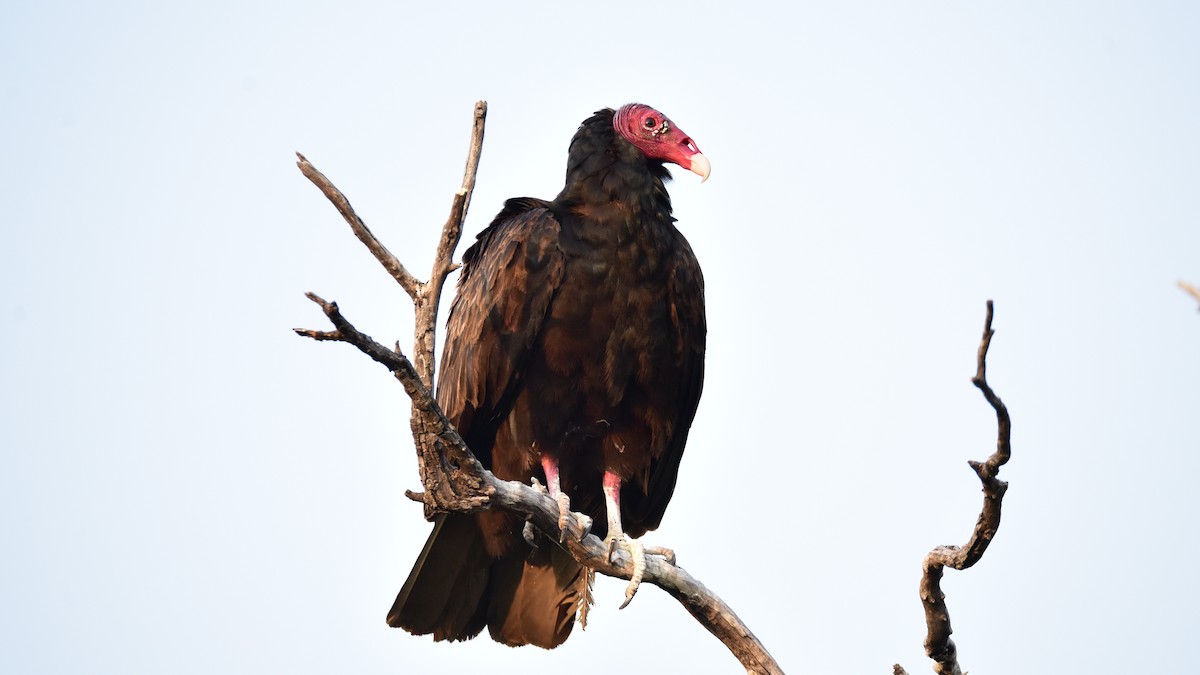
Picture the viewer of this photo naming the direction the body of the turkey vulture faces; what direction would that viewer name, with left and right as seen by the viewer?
facing the viewer and to the right of the viewer
